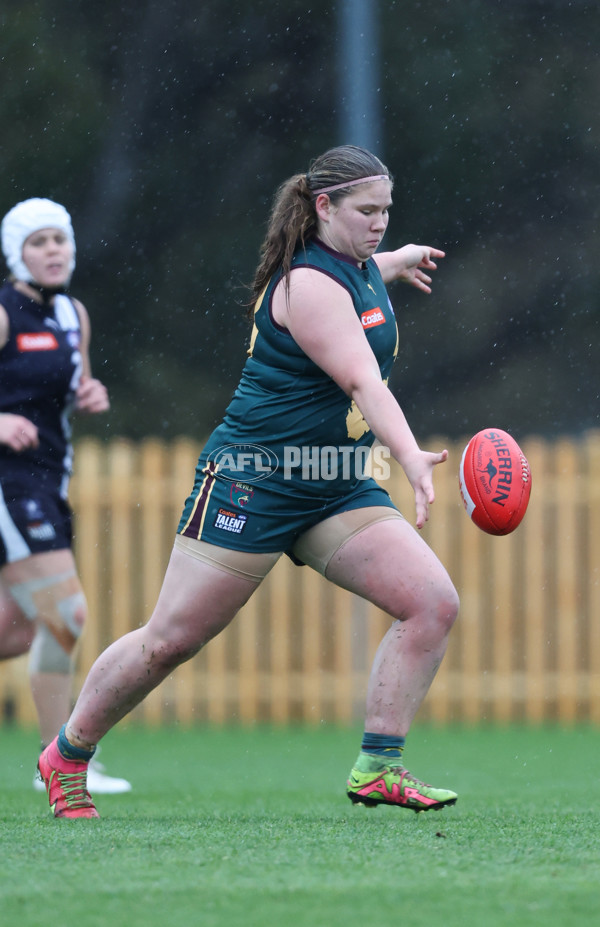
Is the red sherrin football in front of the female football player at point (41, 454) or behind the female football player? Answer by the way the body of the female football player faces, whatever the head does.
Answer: in front

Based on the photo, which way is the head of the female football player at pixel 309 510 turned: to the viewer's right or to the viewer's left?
to the viewer's right

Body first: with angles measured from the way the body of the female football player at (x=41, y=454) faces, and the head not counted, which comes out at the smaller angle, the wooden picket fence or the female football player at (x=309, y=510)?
the female football player

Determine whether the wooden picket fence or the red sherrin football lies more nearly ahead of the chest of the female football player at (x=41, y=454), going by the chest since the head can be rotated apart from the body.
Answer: the red sherrin football

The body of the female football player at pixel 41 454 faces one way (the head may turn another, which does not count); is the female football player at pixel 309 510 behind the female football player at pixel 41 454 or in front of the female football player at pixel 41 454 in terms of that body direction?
in front

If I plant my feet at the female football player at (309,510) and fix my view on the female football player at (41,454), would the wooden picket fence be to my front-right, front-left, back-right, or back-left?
front-right

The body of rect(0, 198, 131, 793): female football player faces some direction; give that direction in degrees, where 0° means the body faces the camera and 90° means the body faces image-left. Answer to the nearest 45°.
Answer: approximately 315°
